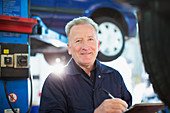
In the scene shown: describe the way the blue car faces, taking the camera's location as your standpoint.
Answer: facing away from the viewer and to the right of the viewer
